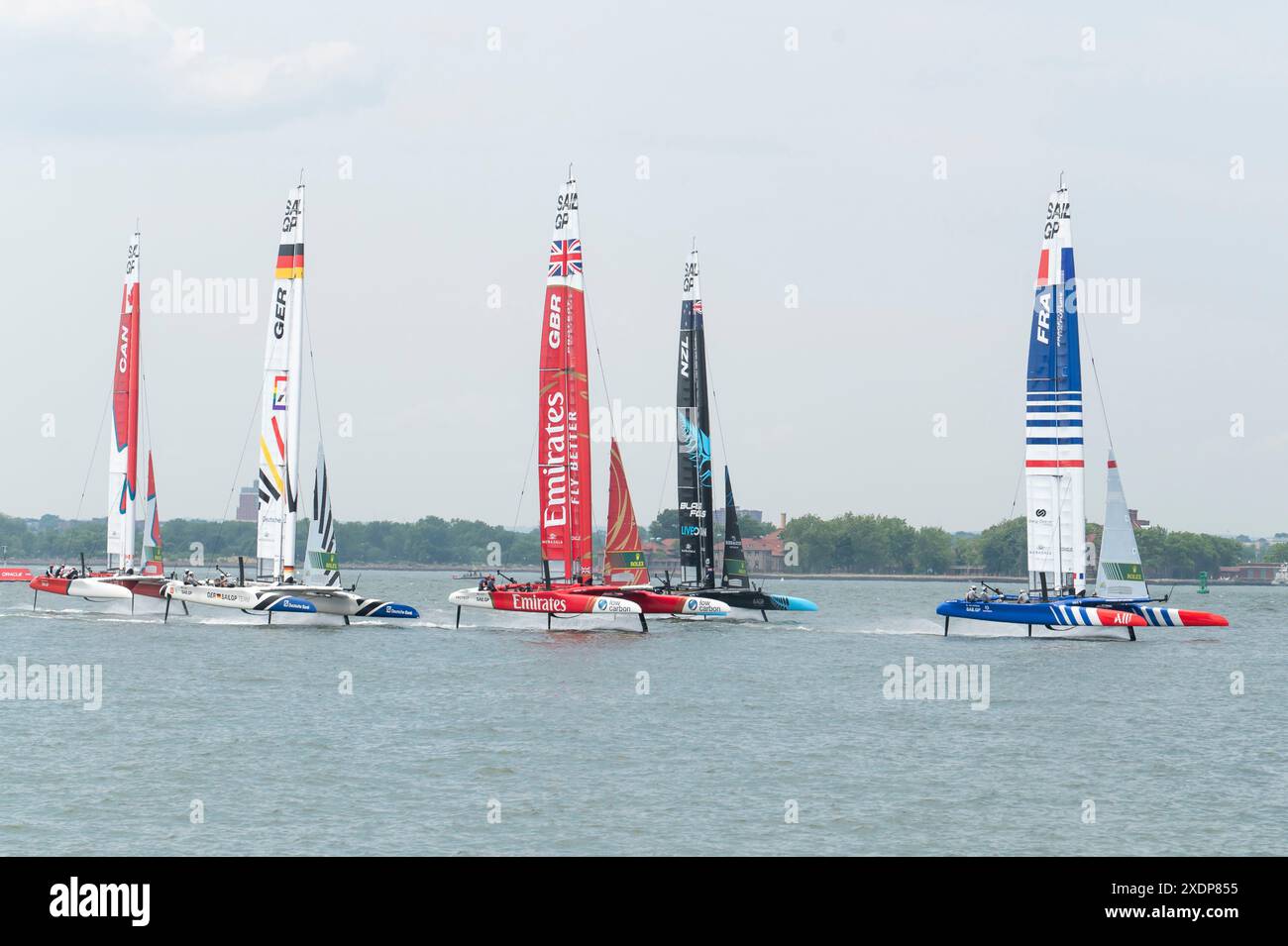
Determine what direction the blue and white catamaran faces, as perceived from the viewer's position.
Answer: facing the viewer and to the right of the viewer
